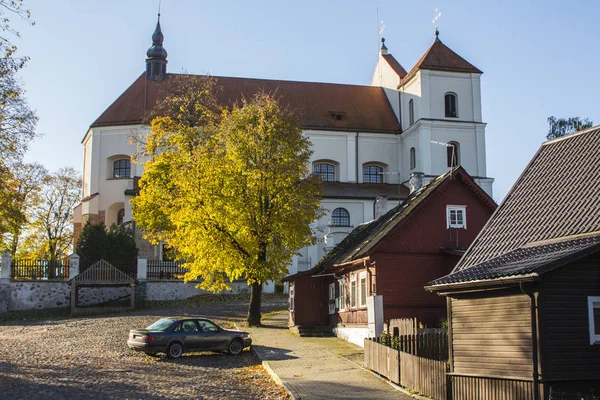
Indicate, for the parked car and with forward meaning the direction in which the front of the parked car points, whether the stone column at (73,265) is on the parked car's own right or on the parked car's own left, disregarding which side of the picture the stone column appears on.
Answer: on the parked car's own left

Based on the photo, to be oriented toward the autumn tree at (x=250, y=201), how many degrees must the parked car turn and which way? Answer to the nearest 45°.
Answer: approximately 45° to its left

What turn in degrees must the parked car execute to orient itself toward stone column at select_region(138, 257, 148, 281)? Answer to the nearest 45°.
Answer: approximately 45° to its left

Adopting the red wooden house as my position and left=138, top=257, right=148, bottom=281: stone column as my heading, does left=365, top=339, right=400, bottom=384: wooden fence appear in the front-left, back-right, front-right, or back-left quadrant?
back-left

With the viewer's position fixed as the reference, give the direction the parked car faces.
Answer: facing away from the viewer and to the right of the viewer

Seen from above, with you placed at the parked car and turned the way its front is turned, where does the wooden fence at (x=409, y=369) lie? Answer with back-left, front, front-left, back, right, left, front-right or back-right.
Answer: right

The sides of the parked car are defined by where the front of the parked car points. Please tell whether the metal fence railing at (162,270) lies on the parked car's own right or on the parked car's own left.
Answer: on the parked car's own left

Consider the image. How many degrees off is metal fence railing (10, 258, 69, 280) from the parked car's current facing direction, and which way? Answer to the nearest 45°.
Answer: approximately 90° to its left

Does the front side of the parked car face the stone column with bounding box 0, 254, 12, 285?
no

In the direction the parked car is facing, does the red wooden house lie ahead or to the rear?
ahead
